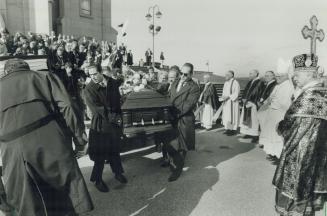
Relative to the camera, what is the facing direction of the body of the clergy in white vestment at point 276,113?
to the viewer's left

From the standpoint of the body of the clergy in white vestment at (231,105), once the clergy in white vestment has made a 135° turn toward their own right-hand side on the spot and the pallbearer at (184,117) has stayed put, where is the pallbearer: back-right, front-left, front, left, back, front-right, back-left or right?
back

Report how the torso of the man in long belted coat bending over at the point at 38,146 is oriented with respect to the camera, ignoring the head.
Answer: away from the camera

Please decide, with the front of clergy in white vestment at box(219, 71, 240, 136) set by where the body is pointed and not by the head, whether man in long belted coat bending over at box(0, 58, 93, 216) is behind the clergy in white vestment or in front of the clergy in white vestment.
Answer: in front

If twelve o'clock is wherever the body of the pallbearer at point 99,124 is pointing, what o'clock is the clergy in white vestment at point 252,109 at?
The clergy in white vestment is roughly at 9 o'clock from the pallbearer.

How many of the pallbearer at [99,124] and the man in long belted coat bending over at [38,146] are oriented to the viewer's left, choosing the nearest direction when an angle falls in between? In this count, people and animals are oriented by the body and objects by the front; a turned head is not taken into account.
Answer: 0

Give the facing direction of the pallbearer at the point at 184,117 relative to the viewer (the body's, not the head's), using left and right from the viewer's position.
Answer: facing the viewer and to the left of the viewer

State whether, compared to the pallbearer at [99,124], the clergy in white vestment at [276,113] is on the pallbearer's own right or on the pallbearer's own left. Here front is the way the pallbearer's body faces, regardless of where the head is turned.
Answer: on the pallbearer's own left

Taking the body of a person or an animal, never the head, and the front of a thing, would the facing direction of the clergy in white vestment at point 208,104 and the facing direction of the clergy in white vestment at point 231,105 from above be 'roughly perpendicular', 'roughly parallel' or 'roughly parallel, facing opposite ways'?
roughly parallel

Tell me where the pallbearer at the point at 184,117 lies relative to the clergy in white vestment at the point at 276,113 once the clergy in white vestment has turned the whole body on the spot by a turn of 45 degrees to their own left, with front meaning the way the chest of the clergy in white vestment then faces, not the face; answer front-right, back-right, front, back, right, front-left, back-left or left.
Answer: front

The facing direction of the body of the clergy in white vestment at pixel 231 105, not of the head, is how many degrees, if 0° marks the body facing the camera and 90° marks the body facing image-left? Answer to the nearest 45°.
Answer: approximately 45°

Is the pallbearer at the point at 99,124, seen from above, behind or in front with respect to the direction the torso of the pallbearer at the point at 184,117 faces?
in front
